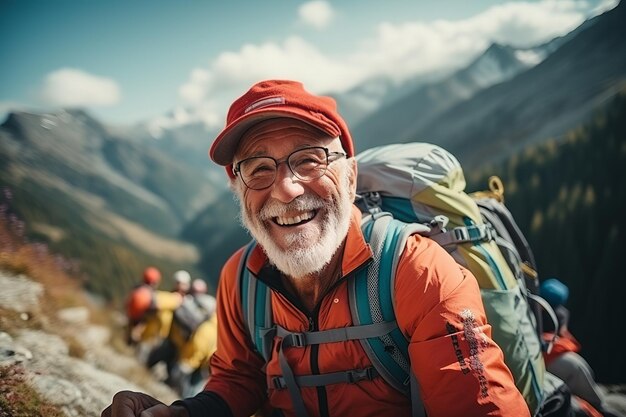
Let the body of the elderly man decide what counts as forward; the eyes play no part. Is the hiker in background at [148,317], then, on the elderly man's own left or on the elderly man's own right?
on the elderly man's own right

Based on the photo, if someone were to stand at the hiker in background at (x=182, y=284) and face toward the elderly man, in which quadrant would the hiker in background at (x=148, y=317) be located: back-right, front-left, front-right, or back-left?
front-right

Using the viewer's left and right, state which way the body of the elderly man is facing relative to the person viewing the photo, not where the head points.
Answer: facing the viewer and to the left of the viewer

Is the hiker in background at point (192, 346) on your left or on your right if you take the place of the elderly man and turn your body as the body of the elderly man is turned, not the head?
on your right
